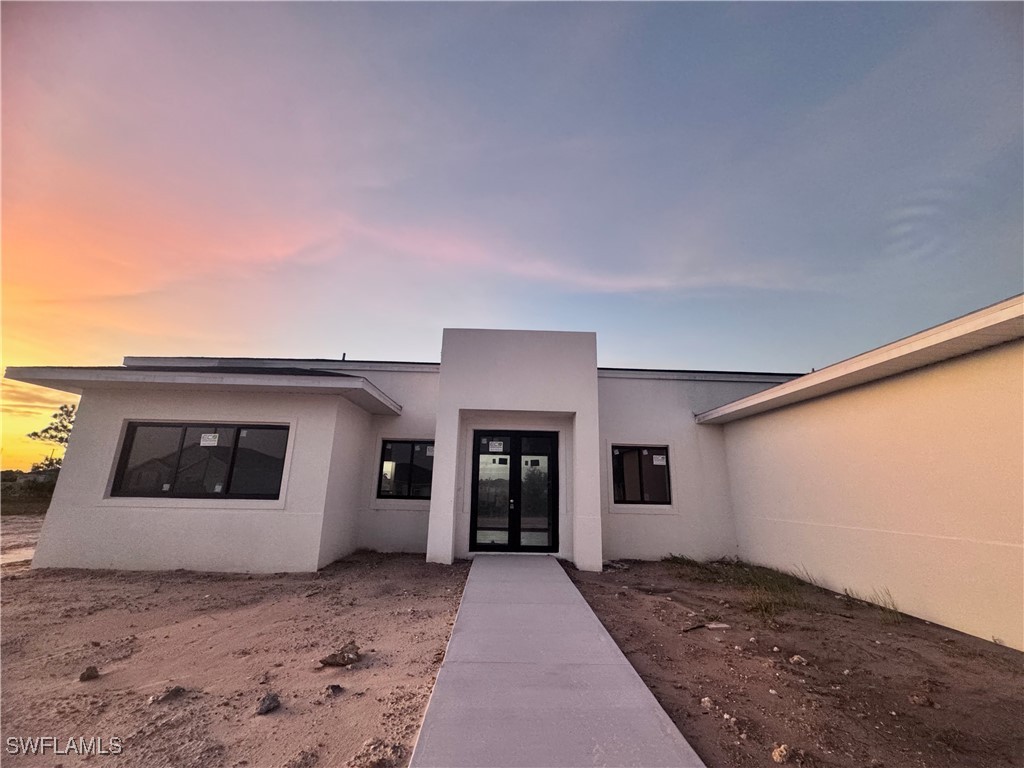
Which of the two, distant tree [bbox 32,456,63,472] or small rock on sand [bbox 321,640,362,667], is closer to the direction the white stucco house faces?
the small rock on sand

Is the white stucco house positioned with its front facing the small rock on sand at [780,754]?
yes

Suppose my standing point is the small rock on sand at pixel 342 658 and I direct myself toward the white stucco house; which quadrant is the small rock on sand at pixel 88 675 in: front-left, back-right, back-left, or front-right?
back-left

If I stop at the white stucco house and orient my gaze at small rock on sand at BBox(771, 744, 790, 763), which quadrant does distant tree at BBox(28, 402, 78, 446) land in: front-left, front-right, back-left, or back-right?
back-right

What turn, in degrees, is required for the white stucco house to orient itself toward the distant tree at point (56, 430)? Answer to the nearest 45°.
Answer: approximately 135° to its right

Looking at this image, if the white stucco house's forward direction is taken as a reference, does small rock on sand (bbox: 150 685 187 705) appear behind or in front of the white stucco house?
in front

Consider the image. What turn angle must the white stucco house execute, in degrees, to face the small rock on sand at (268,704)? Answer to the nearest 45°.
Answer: approximately 45° to its right

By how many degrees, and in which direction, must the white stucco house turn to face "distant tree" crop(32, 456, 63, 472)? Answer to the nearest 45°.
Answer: approximately 135° to its right

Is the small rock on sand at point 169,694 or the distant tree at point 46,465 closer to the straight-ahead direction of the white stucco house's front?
the small rock on sand

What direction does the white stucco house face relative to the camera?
toward the camera
